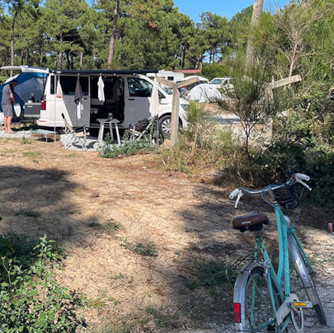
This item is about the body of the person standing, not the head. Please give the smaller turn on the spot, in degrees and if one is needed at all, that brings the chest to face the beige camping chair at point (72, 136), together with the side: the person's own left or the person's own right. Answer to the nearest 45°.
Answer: approximately 45° to the person's own right

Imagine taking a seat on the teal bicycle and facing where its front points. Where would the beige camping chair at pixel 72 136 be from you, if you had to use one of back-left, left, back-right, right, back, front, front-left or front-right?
left

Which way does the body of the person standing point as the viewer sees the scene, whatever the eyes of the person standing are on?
to the viewer's right

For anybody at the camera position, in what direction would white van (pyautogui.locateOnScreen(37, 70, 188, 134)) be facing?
facing to the right of the viewer

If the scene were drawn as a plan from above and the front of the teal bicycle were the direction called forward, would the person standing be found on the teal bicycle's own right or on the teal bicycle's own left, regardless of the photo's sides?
on the teal bicycle's own left

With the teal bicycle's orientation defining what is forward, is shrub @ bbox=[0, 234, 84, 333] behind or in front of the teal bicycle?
behind

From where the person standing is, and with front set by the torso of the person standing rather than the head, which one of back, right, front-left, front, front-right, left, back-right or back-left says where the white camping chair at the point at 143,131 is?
front-right

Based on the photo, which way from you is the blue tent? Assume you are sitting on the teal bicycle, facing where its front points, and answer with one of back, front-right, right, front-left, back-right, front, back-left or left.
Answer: left

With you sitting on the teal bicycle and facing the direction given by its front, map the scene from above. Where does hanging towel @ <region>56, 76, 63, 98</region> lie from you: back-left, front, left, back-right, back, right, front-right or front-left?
left

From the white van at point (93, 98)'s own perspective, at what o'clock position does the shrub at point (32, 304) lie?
The shrub is roughly at 3 o'clock from the white van.

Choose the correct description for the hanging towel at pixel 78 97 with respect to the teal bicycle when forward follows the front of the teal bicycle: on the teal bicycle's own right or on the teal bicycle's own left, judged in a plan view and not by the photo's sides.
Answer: on the teal bicycle's own left
